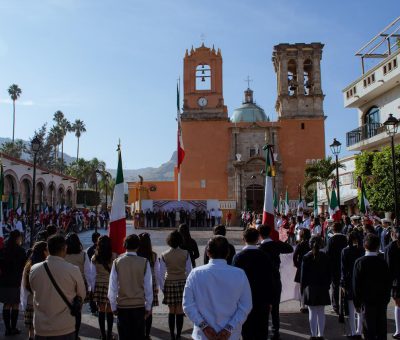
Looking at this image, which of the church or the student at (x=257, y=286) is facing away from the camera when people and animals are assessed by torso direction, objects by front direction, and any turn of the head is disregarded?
the student

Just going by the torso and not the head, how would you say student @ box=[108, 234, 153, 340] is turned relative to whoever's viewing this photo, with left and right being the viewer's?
facing away from the viewer

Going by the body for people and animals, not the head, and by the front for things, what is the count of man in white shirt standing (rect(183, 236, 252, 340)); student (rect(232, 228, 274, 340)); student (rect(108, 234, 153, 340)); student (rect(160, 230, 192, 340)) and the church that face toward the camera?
1

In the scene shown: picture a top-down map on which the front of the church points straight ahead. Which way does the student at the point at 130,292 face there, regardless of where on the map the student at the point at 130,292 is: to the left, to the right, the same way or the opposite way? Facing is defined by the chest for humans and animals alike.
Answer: the opposite way

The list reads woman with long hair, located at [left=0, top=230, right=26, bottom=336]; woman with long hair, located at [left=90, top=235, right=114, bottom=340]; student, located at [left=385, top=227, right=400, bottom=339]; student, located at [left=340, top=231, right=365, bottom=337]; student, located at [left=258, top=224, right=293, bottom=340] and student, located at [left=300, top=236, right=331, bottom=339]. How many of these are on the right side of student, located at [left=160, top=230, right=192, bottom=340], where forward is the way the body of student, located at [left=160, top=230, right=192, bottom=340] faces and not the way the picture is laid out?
4

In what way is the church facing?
toward the camera

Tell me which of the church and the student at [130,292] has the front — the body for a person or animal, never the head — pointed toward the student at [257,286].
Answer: the church

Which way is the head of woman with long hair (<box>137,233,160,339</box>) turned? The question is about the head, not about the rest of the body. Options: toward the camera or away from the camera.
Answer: away from the camera

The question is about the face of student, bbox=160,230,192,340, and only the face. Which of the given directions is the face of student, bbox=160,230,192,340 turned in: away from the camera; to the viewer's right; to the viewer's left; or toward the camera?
away from the camera

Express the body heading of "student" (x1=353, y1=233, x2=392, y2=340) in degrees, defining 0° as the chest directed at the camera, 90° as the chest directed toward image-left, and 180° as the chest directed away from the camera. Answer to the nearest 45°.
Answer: approximately 180°

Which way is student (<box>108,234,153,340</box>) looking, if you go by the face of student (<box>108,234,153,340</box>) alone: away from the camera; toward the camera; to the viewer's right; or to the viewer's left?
away from the camera

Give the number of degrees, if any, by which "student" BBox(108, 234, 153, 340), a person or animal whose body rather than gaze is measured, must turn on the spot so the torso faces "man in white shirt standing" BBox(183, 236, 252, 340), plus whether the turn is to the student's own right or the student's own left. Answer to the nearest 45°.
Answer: approximately 135° to the student's own right

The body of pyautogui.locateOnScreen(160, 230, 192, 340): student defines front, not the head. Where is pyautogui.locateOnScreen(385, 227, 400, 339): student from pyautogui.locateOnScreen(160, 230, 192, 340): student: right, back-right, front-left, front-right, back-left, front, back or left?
right

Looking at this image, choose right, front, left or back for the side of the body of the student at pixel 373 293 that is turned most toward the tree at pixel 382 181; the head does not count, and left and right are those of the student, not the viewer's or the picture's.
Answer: front

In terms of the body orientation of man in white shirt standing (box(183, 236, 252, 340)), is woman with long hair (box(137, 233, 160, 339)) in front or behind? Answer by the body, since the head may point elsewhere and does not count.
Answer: in front

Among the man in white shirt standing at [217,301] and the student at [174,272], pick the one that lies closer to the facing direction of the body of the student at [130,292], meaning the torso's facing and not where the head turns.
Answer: the student

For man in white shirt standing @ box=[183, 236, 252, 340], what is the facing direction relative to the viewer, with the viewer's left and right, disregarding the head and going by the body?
facing away from the viewer
